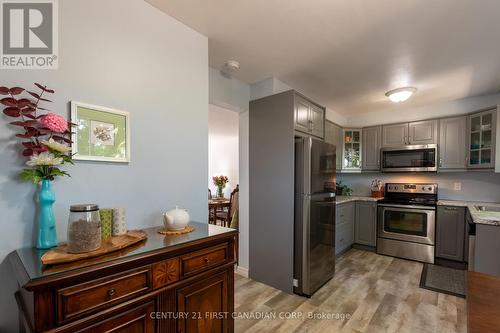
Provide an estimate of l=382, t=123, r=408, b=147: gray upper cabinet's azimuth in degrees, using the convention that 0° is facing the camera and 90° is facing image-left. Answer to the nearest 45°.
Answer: approximately 0°

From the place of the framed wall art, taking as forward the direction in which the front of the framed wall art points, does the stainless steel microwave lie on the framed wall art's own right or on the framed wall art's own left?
on the framed wall art's own left

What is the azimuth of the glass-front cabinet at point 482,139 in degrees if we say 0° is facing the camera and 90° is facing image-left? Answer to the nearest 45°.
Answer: approximately 45°

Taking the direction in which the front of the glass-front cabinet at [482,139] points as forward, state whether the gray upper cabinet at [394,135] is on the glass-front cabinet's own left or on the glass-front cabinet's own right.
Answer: on the glass-front cabinet's own right
